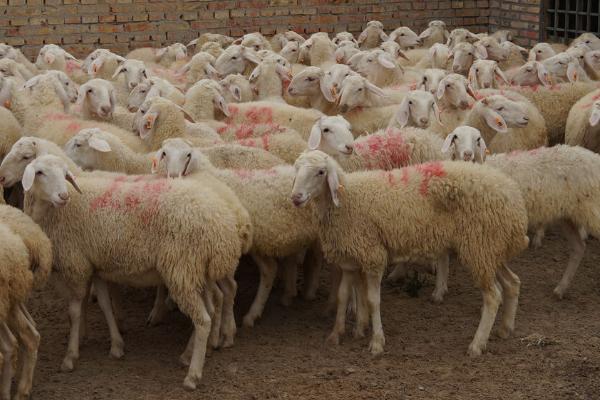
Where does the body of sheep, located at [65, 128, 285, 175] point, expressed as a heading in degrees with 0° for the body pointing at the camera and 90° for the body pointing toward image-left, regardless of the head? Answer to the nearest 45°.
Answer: approximately 90°

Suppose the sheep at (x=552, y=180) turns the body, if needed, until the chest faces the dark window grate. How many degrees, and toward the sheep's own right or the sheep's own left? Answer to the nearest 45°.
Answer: approximately 90° to the sheep's own right

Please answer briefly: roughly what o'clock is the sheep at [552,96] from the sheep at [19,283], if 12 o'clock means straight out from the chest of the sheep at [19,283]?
the sheep at [552,96] is roughly at 5 o'clock from the sheep at [19,283].

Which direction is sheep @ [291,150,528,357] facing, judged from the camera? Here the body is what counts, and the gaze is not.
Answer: to the viewer's left

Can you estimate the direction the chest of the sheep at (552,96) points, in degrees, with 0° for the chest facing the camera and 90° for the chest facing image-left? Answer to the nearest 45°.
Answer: approximately 90°

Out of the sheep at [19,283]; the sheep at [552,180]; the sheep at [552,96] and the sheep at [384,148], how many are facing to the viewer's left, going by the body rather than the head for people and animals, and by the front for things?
4

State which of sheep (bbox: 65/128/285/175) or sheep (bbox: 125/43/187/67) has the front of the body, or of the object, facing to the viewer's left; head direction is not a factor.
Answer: sheep (bbox: 65/128/285/175)

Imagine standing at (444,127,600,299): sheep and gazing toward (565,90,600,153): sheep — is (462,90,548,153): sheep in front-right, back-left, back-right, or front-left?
front-left

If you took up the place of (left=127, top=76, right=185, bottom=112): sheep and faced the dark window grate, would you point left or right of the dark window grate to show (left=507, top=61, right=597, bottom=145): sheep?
right

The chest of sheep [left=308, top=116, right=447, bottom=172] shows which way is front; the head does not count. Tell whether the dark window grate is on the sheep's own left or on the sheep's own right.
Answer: on the sheep's own right

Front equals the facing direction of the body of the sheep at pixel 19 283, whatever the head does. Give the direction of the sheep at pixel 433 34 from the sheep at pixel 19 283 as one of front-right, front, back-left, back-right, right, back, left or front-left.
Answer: back-right
